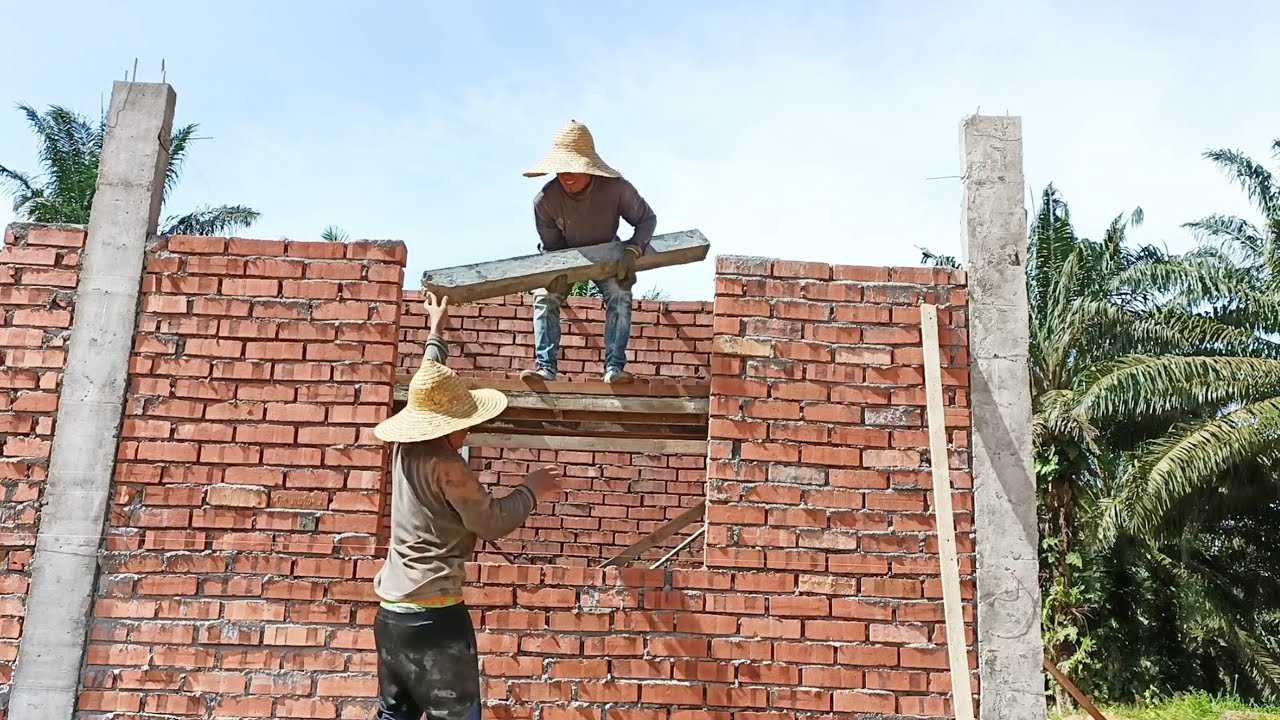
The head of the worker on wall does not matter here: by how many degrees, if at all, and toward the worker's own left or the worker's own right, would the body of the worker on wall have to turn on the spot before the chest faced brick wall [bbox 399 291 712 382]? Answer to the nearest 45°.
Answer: approximately 180°

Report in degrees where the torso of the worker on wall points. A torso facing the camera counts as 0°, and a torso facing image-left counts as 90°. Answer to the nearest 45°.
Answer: approximately 0°

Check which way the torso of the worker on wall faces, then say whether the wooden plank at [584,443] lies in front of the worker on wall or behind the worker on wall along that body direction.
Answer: behind

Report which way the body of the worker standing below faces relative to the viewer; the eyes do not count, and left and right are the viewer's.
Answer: facing away from the viewer and to the right of the viewer

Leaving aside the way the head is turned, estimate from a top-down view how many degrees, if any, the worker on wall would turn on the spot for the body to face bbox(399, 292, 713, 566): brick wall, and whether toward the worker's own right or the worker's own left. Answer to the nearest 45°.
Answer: approximately 180°

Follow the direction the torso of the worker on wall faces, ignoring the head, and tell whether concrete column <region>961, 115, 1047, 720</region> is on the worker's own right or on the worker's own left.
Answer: on the worker's own left

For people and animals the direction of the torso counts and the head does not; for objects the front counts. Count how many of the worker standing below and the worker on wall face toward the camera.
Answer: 1
